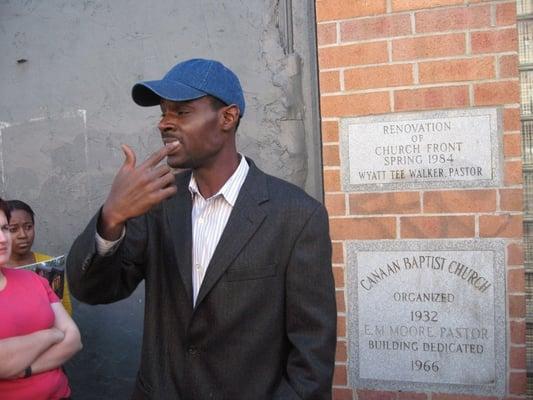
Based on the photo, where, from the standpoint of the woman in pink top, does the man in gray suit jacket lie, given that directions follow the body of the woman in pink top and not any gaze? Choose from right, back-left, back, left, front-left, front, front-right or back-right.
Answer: front-left

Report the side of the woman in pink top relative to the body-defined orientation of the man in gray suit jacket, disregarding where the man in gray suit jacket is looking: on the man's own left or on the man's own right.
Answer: on the man's own right

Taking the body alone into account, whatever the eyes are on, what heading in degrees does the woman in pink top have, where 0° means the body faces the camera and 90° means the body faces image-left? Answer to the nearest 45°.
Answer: approximately 0°
